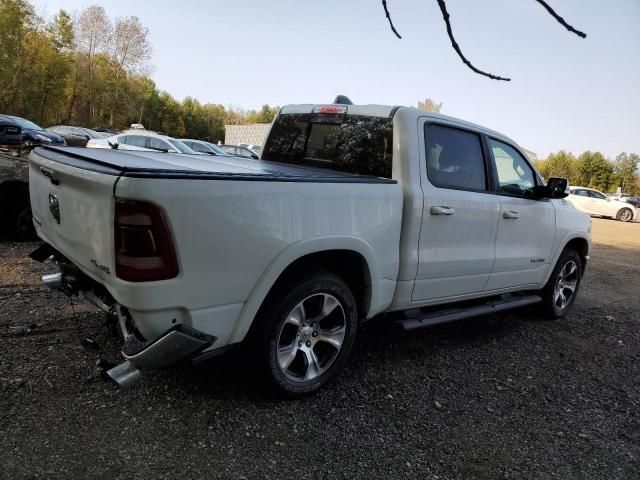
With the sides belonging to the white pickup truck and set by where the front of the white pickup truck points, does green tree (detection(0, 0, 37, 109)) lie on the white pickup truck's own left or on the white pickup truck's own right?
on the white pickup truck's own left

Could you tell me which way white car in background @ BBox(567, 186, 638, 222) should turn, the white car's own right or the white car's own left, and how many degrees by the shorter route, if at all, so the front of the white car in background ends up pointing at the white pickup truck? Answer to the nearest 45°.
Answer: approximately 90° to the white car's own right

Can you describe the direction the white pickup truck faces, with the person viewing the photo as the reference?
facing away from the viewer and to the right of the viewer

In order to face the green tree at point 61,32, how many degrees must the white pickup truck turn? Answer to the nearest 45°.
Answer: approximately 90° to its left

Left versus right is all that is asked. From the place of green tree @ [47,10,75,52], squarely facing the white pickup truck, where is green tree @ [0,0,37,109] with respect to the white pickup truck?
right
